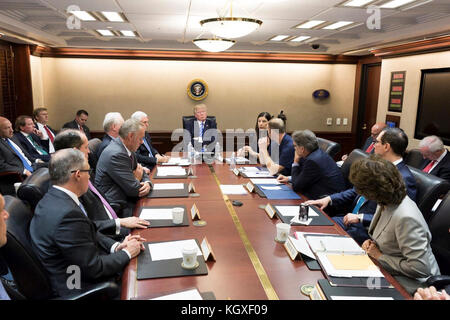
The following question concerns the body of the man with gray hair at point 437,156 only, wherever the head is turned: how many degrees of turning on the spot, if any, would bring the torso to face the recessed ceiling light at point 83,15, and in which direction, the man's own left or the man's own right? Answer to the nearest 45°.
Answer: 0° — they already face it

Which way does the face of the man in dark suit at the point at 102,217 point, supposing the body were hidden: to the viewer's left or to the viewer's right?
to the viewer's right

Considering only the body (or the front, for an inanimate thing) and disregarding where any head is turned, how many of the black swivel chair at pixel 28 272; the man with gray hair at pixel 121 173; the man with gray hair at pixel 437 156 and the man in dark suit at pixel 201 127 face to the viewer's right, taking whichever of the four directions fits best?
2

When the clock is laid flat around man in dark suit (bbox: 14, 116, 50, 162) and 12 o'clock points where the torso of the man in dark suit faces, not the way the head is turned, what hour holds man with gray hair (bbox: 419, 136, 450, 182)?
The man with gray hair is roughly at 12 o'clock from the man in dark suit.

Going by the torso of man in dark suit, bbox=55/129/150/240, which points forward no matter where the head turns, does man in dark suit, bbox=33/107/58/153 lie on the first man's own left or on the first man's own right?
on the first man's own left

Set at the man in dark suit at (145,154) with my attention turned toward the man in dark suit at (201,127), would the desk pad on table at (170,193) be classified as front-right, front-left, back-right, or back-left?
back-right

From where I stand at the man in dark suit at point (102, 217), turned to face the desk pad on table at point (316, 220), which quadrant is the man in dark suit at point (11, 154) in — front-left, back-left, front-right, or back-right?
back-left

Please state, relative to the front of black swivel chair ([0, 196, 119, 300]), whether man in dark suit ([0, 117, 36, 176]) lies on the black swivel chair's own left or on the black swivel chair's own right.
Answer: on the black swivel chair's own left

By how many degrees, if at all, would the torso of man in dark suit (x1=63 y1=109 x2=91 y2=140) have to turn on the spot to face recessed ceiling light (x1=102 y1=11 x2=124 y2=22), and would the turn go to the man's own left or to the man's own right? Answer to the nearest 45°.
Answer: approximately 45° to the man's own right

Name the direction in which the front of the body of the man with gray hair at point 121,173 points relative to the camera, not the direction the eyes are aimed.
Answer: to the viewer's right

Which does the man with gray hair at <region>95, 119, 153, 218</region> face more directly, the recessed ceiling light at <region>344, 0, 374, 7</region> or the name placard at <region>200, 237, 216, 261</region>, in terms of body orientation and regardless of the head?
the recessed ceiling light

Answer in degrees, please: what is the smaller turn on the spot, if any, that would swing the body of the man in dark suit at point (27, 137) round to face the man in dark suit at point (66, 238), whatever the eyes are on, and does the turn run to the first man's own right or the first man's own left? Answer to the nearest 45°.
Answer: approximately 45° to the first man's own right

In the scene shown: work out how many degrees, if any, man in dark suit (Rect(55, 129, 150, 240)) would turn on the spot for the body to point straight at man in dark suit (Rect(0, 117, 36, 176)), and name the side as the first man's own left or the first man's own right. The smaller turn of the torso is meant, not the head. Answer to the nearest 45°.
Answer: approximately 90° to the first man's own left

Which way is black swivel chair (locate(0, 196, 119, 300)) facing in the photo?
to the viewer's right

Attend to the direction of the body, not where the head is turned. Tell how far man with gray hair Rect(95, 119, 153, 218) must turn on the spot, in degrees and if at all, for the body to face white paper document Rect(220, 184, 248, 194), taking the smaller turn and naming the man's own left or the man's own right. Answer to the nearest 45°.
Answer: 0° — they already face it

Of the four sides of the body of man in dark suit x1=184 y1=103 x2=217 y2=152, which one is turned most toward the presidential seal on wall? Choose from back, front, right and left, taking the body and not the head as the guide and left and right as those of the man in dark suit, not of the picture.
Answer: back
